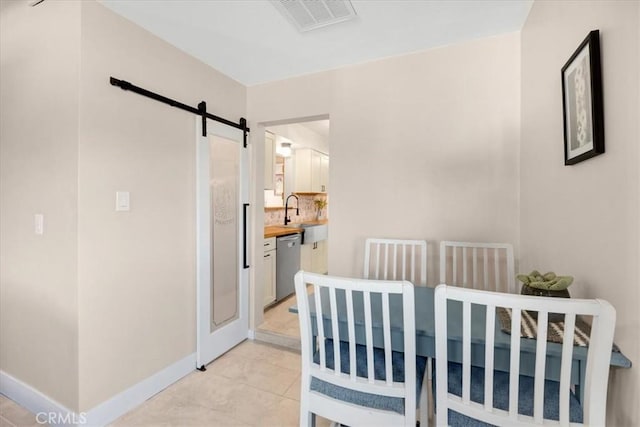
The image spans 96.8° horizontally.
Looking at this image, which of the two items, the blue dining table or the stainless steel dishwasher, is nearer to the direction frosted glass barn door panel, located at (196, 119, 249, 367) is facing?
the blue dining table

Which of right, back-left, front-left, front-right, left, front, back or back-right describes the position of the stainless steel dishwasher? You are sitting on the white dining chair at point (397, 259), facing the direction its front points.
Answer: back-right

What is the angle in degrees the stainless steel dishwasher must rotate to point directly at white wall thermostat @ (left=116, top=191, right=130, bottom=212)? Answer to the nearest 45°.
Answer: approximately 90° to its right

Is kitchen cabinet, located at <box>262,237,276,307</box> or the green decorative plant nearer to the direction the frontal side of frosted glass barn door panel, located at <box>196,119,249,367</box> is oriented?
the green decorative plant

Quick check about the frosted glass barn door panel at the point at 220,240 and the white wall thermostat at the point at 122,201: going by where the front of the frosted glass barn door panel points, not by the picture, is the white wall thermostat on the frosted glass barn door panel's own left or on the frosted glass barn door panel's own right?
on the frosted glass barn door panel's own right

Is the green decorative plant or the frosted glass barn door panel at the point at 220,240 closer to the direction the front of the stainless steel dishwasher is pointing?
the green decorative plant

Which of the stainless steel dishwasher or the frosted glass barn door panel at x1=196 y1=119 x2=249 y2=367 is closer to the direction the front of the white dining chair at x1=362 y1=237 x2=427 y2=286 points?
the frosted glass barn door panel

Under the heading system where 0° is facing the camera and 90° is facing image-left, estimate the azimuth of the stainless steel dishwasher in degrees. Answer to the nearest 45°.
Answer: approximately 315°

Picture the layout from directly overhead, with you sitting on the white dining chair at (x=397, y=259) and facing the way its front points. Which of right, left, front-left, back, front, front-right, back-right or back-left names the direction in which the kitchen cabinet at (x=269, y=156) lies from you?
back-right
